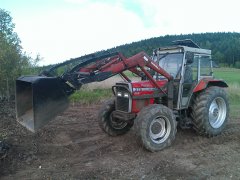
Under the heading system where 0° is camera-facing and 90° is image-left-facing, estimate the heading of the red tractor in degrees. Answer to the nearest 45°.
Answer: approximately 45°
